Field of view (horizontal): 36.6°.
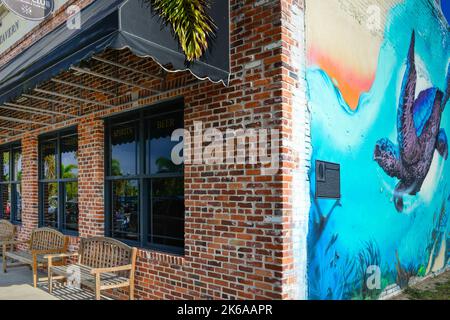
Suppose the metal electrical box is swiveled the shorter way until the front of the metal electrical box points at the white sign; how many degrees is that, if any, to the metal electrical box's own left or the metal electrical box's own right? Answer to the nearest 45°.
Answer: approximately 180°

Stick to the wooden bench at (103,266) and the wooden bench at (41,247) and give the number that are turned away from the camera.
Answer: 0

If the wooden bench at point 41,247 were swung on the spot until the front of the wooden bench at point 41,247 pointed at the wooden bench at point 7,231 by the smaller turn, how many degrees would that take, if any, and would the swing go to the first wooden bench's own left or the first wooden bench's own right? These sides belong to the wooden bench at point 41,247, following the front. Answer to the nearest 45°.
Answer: approximately 135° to the first wooden bench's own right

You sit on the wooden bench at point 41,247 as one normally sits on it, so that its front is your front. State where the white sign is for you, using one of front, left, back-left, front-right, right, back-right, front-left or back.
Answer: back-right

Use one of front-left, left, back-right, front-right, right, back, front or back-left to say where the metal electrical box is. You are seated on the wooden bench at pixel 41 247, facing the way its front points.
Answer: left

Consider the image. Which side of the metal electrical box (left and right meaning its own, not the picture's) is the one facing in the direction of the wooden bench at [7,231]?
back

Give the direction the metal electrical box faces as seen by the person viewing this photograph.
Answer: facing the viewer and to the right of the viewer

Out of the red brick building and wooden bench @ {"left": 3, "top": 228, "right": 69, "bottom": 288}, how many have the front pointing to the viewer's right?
0

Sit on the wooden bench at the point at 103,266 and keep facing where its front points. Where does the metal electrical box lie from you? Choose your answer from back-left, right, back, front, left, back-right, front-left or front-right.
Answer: left

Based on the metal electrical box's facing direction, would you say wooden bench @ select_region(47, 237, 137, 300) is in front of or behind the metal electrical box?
behind

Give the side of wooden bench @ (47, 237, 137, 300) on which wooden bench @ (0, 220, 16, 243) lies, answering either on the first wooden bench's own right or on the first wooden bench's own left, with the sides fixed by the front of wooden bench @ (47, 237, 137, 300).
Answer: on the first wooden bench's own right

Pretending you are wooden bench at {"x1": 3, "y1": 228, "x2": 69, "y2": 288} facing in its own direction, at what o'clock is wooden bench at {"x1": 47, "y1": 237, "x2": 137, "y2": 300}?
wooden bench at {"x1": 47, "y1": 237, "x2": 137, "y2": 300} is roughly at 10 o'clock from wooden bench at {"x1": 3, "y1": 228, "x2": 69, "y2": 288}.

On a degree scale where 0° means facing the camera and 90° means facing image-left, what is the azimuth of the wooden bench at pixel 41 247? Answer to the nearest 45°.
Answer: approximately 45°
